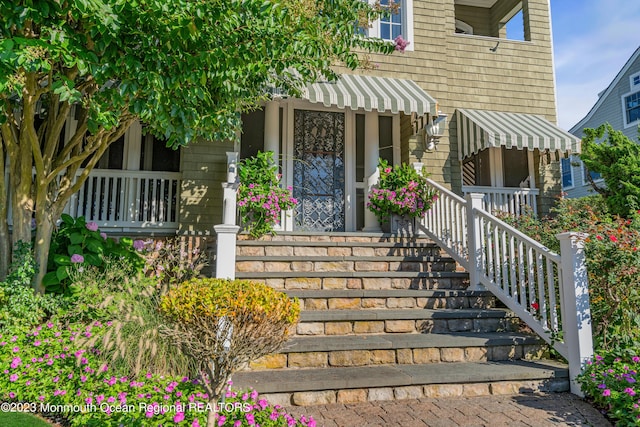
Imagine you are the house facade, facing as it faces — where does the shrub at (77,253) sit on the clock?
The shrub is roughly at 2 o'clock from the house facade.

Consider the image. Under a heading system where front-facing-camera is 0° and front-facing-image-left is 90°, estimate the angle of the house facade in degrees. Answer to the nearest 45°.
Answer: approximately 0°

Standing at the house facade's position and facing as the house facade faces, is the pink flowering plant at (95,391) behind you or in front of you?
in front

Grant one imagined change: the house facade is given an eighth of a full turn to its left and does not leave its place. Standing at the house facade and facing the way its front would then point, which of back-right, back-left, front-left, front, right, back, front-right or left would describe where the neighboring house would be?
left

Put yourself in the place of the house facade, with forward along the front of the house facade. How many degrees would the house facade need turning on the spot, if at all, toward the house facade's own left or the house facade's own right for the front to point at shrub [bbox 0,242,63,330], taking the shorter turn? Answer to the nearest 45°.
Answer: approximately 45° to the house facade's own right

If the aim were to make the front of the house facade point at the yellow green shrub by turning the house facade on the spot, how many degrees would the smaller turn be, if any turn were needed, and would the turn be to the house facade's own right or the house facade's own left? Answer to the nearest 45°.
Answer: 0° — it already faces it

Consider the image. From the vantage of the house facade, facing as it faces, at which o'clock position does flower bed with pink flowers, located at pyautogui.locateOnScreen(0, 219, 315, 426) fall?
The flower bed with pink flowers is roughly at 1 o'clock from the house facade.

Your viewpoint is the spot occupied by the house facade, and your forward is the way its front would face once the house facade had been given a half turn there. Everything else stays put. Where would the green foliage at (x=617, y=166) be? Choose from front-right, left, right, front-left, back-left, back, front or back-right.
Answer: right

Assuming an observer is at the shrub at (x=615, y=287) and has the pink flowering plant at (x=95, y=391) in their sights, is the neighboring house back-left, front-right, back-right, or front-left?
back-right

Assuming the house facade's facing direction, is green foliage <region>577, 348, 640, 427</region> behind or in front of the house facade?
in front
